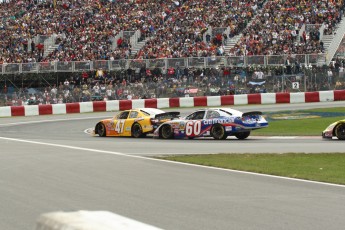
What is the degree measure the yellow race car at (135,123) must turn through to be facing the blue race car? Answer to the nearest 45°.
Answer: approximately 180°

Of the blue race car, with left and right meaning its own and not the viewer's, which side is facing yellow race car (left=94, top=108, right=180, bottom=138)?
front

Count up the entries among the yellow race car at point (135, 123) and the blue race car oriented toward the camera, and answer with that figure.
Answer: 0

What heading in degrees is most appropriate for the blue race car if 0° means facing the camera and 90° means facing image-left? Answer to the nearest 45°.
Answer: approximately 135°

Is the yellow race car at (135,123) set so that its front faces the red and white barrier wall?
no

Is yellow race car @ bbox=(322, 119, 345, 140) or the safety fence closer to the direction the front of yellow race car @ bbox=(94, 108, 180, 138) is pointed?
the safety fence

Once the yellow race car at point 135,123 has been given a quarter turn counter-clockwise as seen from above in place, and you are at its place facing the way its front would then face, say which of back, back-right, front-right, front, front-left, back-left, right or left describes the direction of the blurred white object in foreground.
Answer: front-left

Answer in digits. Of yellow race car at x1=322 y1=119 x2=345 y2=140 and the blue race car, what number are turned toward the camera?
0

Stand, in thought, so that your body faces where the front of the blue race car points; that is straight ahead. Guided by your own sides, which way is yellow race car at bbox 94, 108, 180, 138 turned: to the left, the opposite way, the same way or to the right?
the same way

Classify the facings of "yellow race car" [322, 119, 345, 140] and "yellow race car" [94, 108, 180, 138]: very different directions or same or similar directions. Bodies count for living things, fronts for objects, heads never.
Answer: same or similar directions

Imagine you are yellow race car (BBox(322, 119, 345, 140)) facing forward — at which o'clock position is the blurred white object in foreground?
The blurred white object in foreground is roughly at 9 o'clock from the yellow race car.

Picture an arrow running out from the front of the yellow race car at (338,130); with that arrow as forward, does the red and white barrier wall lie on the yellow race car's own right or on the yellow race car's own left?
on the yellow race car's own right

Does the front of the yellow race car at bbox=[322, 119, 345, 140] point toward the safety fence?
no

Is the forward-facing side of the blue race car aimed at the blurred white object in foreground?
no
